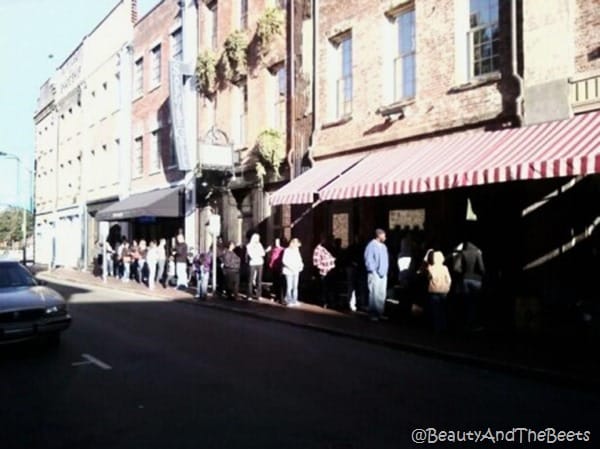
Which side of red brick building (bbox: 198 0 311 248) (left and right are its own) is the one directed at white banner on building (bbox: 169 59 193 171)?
right

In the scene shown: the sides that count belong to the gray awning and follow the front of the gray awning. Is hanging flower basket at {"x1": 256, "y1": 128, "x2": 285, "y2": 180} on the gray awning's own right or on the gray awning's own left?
on the gray awning's own left

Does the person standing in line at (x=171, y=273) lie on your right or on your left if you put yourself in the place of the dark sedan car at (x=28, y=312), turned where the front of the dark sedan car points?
on your left

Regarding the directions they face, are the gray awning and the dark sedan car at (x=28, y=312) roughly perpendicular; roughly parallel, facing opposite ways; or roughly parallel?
roughly perpendicular

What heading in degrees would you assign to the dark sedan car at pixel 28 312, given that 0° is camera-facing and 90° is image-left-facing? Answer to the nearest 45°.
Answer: approximately 315°

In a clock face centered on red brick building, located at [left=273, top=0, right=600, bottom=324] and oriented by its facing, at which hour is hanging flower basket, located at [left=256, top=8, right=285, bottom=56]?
The hanging flower basket is roughly at 3 o'clock from the red brick building.

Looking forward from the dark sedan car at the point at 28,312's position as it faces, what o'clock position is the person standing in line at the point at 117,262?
The person standing in line is roughly at 8 o'clock from the dark sedan car.

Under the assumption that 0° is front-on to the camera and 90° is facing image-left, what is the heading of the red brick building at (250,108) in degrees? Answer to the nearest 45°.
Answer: approximately 45°

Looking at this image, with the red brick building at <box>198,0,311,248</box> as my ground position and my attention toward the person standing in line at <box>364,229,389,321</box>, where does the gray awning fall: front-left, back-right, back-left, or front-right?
back-right

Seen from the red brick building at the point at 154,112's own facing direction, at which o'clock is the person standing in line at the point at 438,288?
The person standing in line is roughly at 10 o'clock from the red brick building.

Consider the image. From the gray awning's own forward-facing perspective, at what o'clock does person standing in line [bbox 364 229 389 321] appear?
The person standing in line is roughly at 10 o'clock from the gray awning.

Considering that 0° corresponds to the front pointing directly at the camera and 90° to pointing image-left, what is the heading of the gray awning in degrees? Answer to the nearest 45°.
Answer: approximately 45°
